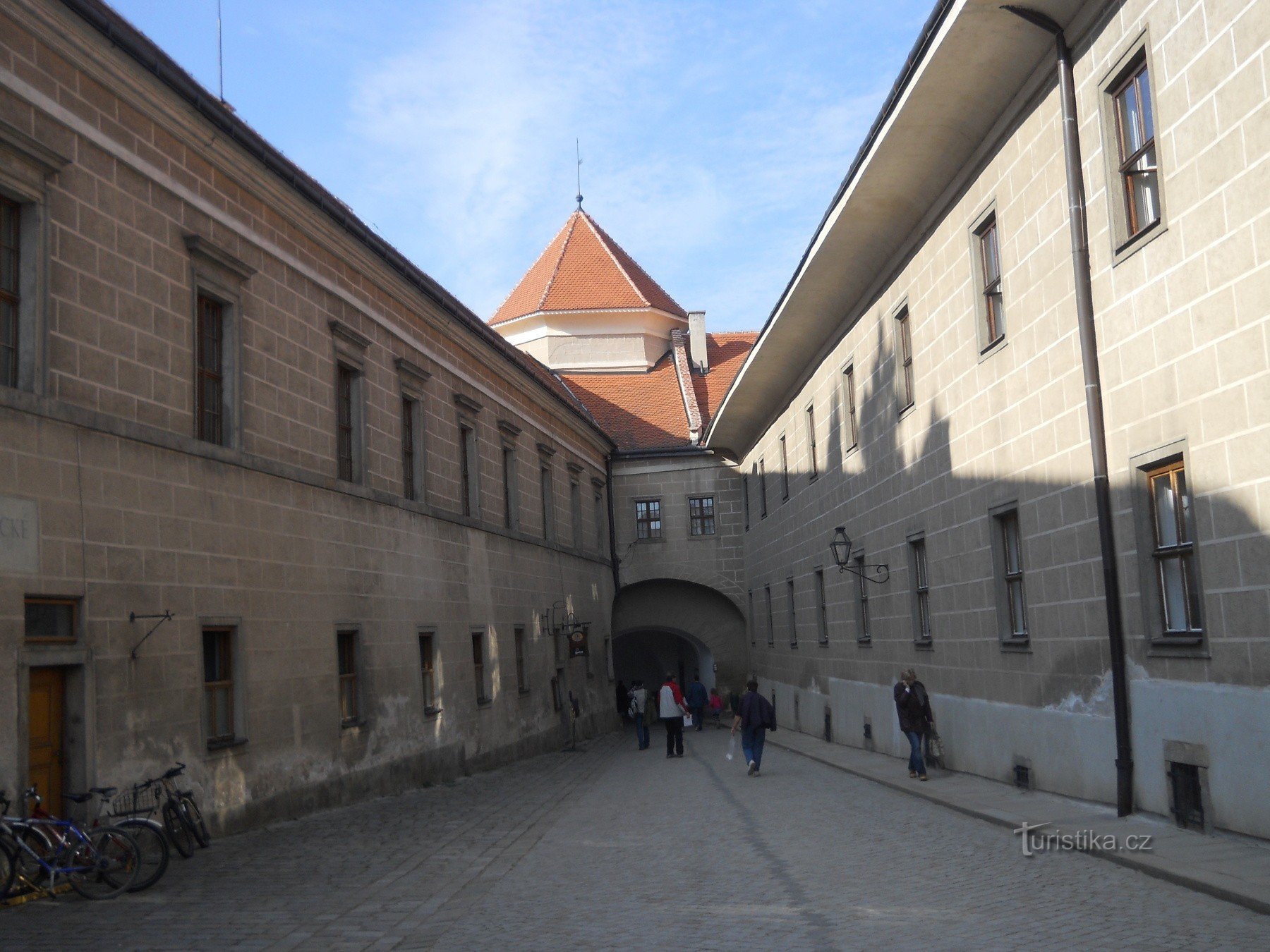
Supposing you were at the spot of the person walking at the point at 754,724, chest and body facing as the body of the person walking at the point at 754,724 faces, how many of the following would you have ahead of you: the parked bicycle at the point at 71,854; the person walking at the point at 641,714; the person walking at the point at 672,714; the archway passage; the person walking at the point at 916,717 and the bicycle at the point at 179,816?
3

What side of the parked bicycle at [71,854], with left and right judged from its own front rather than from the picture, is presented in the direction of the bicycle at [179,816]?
right

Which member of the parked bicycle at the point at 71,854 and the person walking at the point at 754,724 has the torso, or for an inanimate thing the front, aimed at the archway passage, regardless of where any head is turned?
the person walking

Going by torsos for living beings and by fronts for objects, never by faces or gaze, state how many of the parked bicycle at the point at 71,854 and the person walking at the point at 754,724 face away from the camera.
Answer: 1

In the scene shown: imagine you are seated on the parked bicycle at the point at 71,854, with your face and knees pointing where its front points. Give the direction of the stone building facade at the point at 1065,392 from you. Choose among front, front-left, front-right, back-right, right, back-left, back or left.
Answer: back

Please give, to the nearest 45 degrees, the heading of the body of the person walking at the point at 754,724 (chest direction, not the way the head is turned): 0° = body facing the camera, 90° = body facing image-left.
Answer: approximately 180°

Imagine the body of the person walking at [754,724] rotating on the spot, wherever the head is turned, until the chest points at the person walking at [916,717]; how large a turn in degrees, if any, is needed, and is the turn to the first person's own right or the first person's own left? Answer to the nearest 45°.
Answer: approximately 135° to the first person's own right

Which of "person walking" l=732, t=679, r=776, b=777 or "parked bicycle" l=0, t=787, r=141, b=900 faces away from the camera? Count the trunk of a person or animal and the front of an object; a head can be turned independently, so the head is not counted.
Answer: the person walking

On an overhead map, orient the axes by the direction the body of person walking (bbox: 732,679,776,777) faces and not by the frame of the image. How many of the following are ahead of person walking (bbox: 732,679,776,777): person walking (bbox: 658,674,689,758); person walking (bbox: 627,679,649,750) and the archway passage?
3

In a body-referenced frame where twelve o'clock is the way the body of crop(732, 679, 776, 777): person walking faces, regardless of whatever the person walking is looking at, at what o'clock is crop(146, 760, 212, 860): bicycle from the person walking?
The bicycle is roughly at 7 o'clock from the person walking.

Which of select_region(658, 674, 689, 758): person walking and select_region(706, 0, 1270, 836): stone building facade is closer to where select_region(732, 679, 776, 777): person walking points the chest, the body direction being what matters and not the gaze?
the person walking

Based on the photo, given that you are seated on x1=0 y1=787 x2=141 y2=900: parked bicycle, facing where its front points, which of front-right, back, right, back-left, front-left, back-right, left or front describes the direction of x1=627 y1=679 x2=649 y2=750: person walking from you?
back-right
